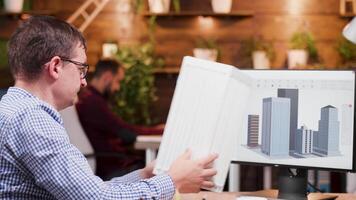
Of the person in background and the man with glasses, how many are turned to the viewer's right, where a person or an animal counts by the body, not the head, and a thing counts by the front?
2

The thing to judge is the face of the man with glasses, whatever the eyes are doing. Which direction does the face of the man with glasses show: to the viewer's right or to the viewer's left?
to the viewer's right

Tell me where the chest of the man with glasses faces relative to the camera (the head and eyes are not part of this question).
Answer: to the viewer's right

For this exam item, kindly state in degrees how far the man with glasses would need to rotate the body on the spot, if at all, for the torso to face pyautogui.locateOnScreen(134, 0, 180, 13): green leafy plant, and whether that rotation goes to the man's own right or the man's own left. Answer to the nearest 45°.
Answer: approximately 90° to the man's own left

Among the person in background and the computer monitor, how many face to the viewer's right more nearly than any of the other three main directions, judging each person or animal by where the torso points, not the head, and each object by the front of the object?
1

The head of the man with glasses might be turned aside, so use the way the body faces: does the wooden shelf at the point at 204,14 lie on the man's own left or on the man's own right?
on the man's own left

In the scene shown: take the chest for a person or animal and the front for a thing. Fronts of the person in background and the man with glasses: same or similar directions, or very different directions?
same or similar directions

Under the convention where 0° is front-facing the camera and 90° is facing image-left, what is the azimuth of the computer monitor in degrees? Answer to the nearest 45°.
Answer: approximately 45°
